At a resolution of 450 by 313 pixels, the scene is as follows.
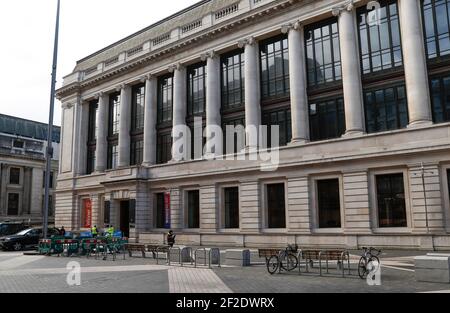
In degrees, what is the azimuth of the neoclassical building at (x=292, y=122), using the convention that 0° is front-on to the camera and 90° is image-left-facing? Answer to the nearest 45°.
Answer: approximately 45°

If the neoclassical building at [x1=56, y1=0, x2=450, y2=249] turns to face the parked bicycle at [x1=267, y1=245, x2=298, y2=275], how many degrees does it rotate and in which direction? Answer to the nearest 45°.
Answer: approximately 45° to its left

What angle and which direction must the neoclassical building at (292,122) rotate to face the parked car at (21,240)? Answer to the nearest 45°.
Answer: approximately 45° to its right

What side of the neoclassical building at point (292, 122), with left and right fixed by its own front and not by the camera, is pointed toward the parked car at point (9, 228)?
right
